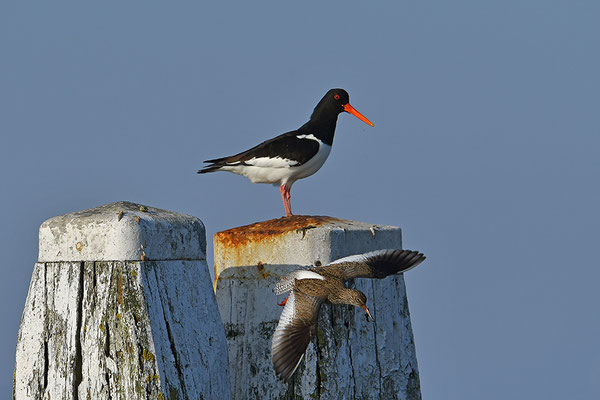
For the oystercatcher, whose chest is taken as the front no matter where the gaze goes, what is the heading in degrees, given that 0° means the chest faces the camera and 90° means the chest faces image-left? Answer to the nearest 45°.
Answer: approximately 270°

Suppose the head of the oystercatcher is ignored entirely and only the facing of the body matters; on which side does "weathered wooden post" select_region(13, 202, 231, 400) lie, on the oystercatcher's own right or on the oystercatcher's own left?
on the oystercatcher's own right

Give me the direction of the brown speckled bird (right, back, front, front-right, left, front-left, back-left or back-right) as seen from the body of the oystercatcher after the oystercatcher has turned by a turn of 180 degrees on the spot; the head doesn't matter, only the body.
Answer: left
